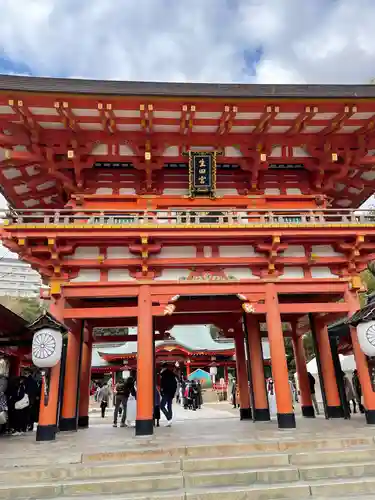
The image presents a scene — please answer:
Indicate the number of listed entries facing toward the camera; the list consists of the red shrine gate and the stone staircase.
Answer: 2

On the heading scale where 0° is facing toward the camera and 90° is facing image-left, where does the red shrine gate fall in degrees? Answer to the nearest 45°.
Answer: approximately 0°

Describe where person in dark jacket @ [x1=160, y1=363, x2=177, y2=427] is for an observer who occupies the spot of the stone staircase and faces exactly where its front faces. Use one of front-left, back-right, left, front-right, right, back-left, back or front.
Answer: back

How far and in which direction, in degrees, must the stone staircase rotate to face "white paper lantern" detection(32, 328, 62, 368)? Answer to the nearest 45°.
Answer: approximately 135° to its right

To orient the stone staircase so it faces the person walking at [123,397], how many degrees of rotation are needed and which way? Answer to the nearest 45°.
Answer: approximately 180°

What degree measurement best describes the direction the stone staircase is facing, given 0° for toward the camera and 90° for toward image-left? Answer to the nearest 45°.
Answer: approximately 0°

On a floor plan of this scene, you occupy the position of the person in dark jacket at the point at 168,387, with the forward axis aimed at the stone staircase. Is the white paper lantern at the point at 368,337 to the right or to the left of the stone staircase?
left
